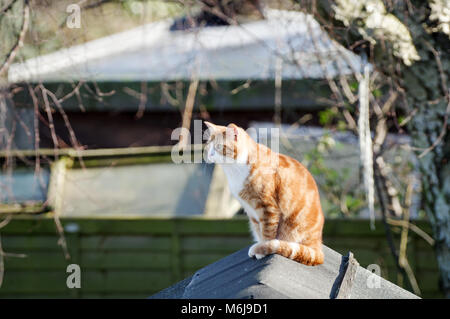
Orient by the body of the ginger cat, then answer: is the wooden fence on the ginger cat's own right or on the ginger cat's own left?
on the ginger cat's own right

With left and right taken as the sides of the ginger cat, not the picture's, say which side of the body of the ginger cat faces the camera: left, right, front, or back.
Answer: left
